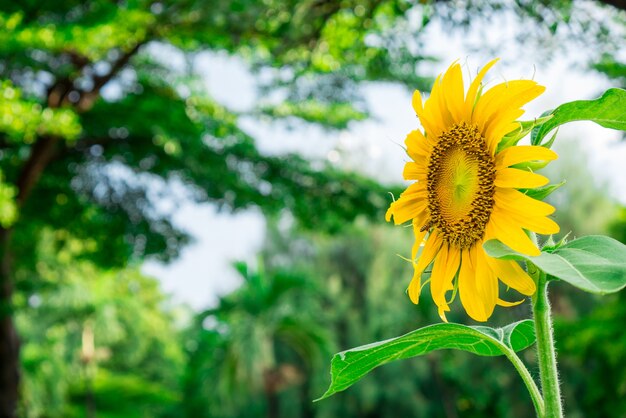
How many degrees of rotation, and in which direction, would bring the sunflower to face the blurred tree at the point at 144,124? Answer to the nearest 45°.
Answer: approximately 90° to its right

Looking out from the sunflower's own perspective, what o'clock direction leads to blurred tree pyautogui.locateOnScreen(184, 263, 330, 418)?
The blurred tree is roughly at 4 o'clock from the sunflower.

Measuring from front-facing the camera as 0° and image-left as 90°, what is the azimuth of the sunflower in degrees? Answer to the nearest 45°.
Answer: approximately 45°
